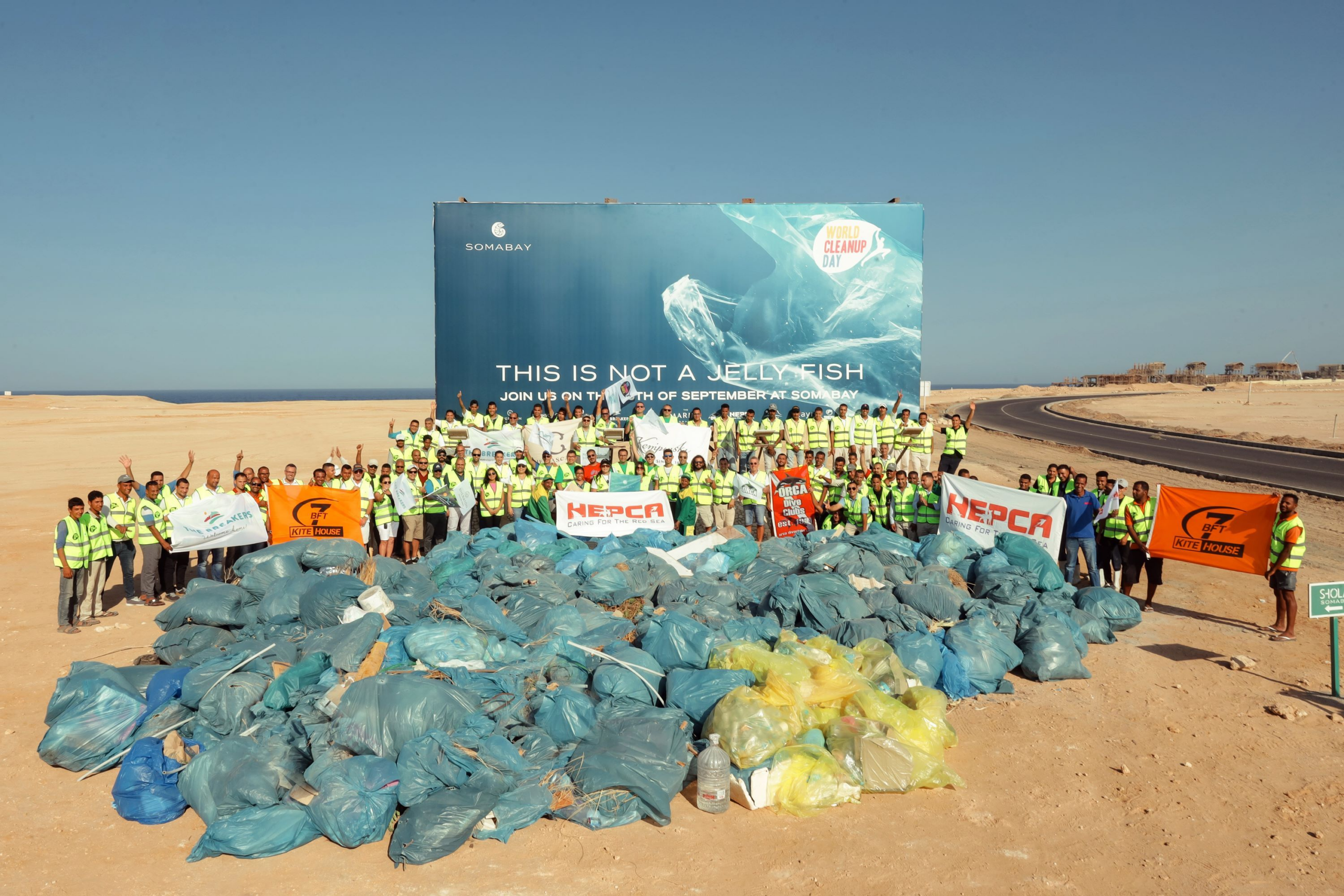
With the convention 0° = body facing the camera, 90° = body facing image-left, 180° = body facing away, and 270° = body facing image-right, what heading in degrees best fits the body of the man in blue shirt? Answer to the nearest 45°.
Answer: approximately 0°

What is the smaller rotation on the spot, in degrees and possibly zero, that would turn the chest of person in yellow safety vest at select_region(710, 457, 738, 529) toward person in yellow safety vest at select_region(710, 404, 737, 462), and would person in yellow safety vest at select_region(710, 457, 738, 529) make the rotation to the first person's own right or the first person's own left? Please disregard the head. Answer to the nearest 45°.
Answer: approximately 180°

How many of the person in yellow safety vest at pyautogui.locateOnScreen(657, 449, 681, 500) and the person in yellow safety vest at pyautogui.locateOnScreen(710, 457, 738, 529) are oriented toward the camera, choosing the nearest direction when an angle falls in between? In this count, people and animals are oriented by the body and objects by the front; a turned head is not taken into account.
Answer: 2

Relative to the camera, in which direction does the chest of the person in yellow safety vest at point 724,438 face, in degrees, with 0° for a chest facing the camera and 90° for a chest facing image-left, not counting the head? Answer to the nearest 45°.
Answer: approximately 0°

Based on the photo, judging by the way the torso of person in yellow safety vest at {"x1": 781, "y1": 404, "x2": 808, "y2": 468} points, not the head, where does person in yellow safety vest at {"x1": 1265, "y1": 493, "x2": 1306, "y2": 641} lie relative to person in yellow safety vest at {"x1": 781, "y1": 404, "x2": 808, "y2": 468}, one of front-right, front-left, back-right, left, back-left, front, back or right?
front-left

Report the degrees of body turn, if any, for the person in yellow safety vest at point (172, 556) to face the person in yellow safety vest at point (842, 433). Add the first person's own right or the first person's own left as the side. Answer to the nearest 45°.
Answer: approximately 45° to the first person's own left
